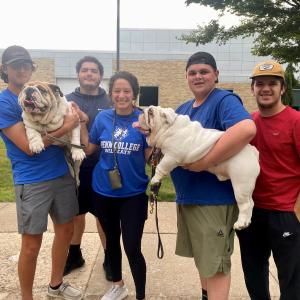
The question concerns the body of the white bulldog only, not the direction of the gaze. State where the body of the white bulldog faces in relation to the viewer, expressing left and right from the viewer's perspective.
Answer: facing to the left of the viewer

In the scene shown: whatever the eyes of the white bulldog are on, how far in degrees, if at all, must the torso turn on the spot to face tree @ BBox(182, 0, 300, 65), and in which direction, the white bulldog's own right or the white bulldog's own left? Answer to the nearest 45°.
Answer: approximately 90° to the white bulldog's own right

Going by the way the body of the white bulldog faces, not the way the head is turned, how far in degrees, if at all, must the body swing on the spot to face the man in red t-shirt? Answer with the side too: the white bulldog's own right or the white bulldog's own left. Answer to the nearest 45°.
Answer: approximately 180°

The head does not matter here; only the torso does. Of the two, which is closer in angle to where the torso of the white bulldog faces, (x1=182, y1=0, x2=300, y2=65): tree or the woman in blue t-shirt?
the woman in blue t-shirt

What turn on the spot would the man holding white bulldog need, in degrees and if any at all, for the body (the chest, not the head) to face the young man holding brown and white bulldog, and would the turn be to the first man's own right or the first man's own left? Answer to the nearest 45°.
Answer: approximately 45° to the first man's own right

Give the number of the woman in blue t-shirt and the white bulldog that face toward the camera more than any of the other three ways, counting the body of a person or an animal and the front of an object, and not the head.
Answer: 1
